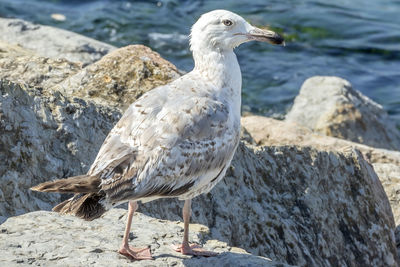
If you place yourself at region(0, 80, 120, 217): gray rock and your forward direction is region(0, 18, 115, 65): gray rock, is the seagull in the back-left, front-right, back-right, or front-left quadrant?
back-right

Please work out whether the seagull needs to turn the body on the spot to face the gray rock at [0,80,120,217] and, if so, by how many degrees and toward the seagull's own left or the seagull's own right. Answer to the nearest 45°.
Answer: approximately 135° to the seagull's own left

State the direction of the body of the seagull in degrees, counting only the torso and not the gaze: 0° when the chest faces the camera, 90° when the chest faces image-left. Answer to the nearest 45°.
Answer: approximately 270°

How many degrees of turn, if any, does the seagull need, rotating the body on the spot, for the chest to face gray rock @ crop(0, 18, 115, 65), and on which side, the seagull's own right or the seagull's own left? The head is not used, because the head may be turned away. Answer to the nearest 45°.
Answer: approximately 90° to the seagull's own left

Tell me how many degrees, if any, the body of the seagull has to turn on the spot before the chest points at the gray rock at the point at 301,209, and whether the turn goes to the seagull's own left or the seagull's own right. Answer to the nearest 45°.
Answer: approximately 45° to the seagull's own left
